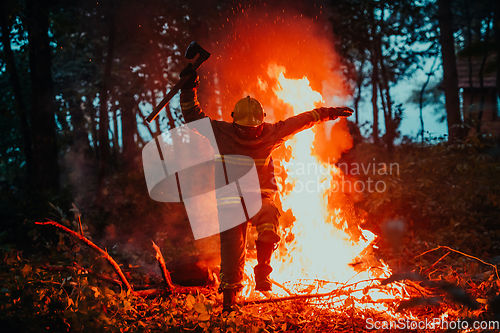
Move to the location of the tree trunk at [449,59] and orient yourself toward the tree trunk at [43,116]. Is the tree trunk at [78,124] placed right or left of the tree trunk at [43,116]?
right

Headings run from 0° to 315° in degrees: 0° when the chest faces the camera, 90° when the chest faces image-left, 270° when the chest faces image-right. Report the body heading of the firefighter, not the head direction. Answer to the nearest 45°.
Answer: approximately 0°

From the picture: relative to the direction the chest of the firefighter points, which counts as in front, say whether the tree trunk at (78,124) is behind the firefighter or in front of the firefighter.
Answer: behind

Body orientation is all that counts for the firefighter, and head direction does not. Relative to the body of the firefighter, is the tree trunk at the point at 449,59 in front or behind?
behind
